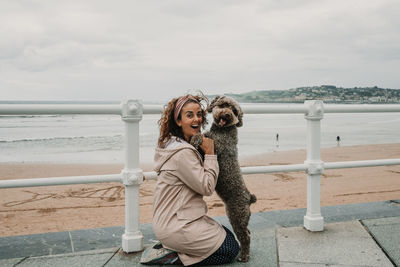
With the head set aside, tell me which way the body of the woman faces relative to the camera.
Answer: to the viewer's right
